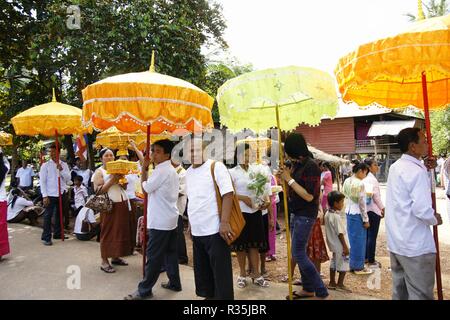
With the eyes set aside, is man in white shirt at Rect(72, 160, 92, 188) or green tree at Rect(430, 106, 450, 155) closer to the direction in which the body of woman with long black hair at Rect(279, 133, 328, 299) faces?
the man in white shirt

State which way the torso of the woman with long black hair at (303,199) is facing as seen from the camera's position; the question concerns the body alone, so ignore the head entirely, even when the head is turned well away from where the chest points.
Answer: to the viewer's left

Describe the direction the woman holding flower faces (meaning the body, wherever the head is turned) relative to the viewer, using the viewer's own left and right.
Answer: facing the viewer and to the right of the viewer

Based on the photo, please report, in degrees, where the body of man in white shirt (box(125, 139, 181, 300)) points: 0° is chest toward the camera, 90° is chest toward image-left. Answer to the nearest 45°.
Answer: approximately 90°

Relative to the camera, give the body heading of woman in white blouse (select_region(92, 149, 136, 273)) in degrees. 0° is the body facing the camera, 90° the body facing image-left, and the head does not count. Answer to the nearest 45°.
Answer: approximately 315°
